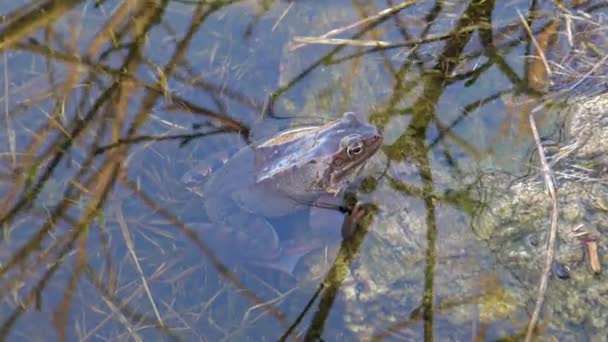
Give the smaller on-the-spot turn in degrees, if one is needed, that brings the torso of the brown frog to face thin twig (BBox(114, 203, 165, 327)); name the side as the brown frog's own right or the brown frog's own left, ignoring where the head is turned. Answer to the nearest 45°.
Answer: approximately 180°

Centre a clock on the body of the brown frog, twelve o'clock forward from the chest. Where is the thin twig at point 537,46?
The thin twig is roughly at 12 o'clock from the brown frog.

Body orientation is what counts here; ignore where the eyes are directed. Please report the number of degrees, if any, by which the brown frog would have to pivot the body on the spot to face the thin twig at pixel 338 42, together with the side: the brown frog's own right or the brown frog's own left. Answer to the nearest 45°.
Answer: approximately 45° to the brown frog's own left

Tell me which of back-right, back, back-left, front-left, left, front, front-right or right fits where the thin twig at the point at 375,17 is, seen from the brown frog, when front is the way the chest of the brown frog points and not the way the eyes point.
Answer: front-left

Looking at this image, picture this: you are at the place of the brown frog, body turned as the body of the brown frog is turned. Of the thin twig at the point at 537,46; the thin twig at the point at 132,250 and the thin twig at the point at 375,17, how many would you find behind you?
1

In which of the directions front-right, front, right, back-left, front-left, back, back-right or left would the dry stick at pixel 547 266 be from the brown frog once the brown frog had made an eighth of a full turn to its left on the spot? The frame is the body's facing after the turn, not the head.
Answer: right

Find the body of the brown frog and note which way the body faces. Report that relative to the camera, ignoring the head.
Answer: to the viewer's right
